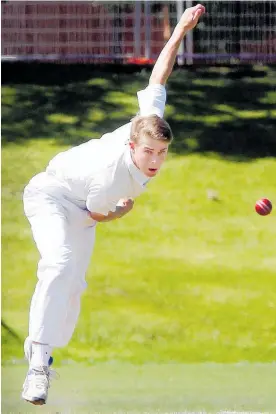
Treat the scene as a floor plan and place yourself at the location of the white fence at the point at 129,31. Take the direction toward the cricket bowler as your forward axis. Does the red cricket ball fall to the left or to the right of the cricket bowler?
left

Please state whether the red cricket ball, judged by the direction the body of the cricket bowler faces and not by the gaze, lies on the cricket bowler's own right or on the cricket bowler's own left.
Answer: on the cricket bowler's own left

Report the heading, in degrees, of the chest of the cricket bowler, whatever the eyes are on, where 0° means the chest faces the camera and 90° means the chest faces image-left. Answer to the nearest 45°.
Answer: approximately 315°

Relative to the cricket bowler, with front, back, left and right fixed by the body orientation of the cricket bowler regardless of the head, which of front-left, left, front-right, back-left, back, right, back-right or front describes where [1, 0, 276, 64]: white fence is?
back-left

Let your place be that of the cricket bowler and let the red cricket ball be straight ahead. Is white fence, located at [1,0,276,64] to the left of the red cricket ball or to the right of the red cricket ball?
left
